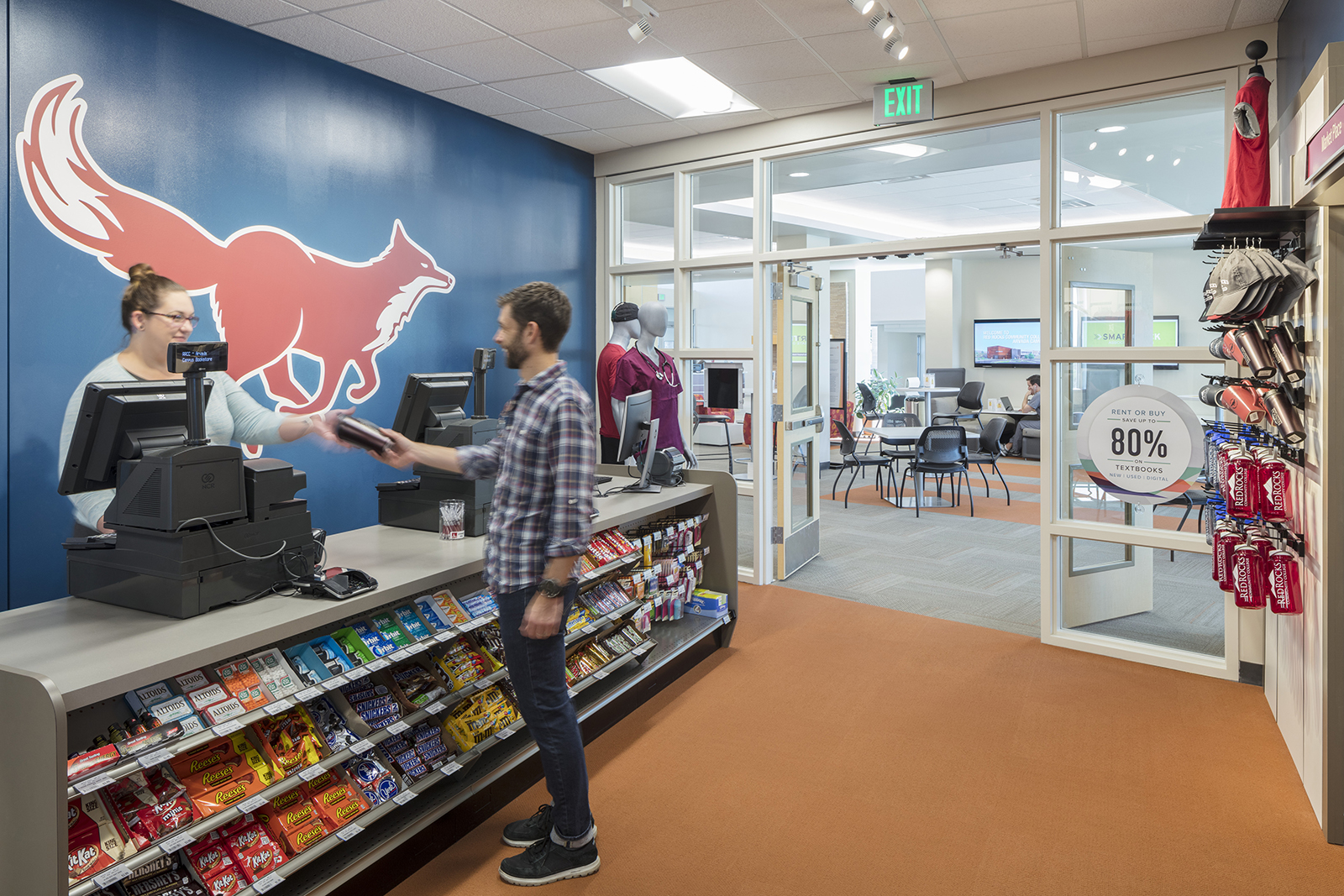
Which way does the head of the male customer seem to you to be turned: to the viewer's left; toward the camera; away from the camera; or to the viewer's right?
to the viewer's left

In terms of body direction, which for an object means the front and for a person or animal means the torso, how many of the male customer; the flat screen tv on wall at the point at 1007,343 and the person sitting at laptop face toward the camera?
1

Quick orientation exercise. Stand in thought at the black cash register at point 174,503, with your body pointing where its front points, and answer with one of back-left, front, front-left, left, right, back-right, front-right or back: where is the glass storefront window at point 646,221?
right

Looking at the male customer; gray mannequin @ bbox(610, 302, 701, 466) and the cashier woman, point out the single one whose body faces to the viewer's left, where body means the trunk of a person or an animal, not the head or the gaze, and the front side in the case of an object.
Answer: the male customer

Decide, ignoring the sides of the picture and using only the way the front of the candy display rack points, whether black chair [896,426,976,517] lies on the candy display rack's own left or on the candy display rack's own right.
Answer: on the candy display rack's own left

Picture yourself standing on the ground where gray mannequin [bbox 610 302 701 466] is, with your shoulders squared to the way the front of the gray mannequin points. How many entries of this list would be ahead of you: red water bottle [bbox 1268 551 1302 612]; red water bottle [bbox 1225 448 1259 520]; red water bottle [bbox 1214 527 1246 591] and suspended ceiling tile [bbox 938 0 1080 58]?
4

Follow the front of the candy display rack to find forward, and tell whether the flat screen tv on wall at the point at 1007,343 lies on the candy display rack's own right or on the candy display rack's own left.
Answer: on the candy display rack's own left

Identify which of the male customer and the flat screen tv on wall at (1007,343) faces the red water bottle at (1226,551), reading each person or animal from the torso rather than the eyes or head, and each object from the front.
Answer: the flat screen tv on wall

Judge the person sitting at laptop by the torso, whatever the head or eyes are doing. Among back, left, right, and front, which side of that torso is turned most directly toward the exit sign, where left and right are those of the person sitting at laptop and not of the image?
left

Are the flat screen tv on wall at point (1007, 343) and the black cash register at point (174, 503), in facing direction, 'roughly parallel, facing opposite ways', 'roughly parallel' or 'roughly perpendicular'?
roughly perpendicular

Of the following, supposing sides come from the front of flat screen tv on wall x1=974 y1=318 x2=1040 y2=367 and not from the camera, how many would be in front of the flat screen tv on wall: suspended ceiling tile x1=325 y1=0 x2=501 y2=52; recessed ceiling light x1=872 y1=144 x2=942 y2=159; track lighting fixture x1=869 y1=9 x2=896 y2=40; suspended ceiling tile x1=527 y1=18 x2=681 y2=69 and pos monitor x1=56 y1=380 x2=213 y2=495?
5

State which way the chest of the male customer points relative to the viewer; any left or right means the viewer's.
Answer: facing to the left of the viewer

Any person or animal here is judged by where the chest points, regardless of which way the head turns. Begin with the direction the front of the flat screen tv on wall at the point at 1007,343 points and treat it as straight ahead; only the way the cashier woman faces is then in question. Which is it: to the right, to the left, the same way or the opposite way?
to the left
